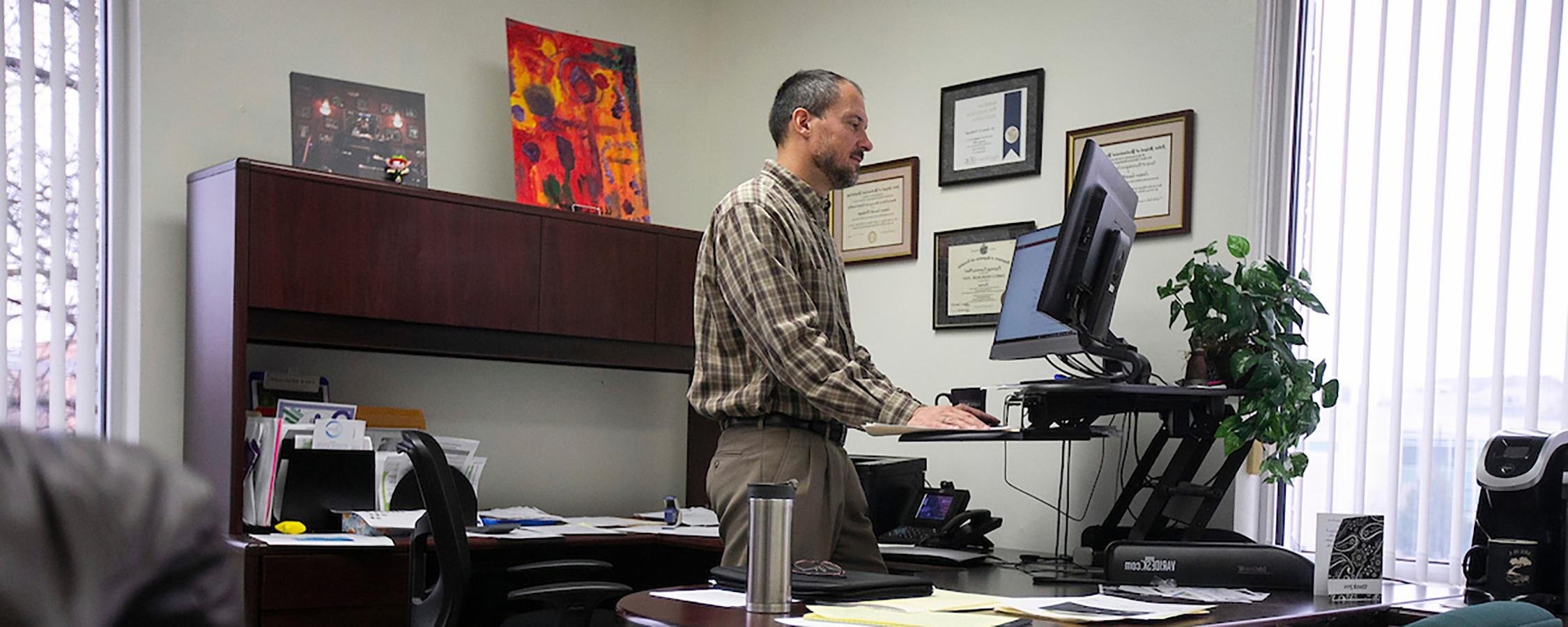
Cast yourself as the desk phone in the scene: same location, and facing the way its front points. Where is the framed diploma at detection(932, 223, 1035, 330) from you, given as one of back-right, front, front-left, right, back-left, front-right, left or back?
back-right

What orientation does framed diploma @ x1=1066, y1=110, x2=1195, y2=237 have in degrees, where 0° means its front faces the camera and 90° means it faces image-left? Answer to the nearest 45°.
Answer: approximately 45°

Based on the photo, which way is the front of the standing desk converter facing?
to the viewer's left

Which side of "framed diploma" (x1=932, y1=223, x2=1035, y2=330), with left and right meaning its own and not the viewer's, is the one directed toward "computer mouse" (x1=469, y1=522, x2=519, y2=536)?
front

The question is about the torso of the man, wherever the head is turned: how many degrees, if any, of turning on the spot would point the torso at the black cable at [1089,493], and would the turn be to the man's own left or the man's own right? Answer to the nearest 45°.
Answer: approximately 45° to the man's own left

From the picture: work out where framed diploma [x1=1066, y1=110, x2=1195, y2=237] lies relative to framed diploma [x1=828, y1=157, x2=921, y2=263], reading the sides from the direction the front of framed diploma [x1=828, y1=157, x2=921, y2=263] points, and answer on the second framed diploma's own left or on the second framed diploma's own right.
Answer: on the second framed diploma's own left

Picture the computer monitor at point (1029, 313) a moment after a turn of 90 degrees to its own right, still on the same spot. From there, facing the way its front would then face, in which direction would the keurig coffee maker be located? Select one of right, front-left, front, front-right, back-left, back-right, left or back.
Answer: back

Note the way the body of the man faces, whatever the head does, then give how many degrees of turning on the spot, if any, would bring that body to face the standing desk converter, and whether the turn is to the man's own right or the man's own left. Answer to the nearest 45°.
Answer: approximately 45° to the man's own left

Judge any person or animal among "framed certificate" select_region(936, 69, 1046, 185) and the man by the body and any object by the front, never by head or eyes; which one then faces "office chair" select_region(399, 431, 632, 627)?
the framed certificate

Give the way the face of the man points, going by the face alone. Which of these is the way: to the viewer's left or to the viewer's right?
to the viewer's right

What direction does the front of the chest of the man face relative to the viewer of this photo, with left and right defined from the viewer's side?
facing to the right of the viewer

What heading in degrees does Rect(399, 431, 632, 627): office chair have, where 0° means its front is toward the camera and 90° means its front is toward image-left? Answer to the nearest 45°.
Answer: approximately 270°

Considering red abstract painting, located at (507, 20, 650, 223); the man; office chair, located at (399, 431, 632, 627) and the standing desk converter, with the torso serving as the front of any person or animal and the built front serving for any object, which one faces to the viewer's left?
the standing desk converter
